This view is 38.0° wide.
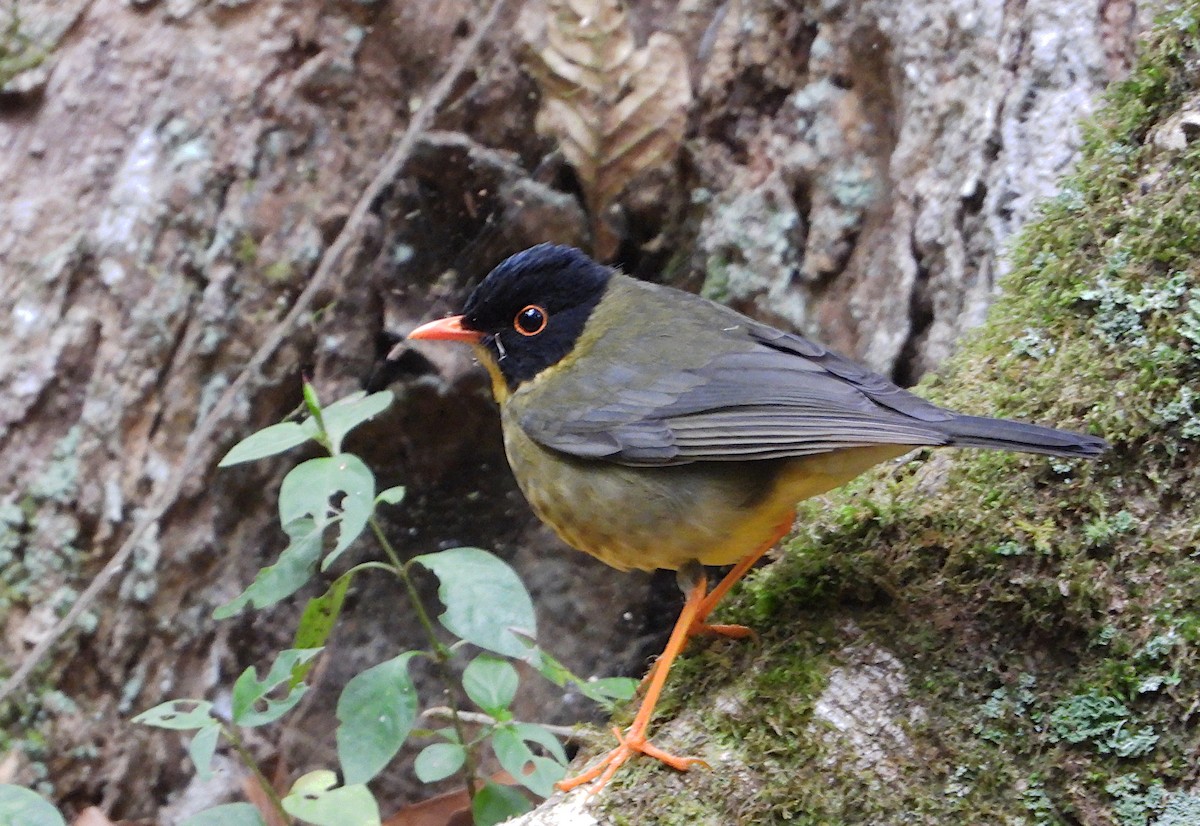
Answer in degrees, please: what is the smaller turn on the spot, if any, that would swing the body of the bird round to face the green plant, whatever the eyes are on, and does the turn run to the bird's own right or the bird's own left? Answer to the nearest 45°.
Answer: approximately 45° to the bird's own left

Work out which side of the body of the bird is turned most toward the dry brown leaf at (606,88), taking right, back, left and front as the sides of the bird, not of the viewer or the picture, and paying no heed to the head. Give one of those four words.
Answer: right

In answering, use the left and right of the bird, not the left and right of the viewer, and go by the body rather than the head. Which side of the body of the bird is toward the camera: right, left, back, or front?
left

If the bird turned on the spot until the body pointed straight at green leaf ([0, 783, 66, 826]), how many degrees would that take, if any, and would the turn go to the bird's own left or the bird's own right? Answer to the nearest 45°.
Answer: approximately 45° to the bird's own left
